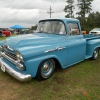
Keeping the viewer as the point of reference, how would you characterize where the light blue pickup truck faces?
facing the viewer and to the left of the viewer

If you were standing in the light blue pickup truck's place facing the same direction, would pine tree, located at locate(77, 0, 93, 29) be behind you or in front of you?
behind
